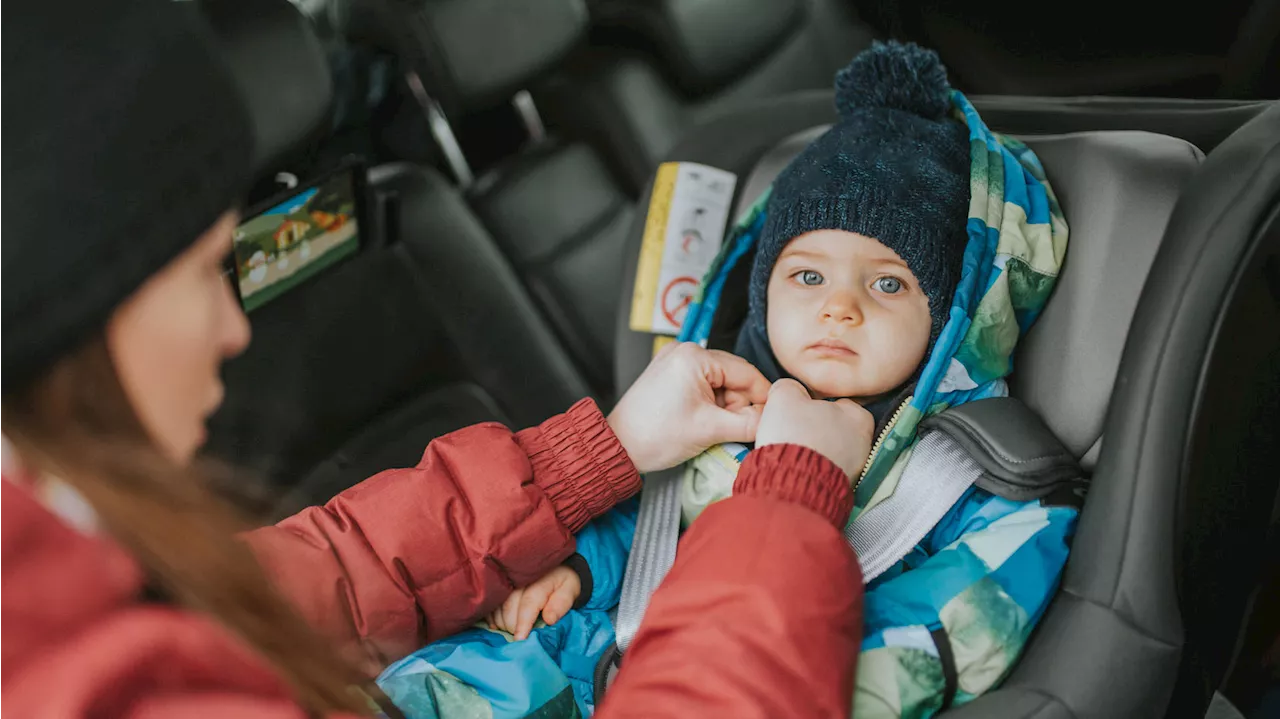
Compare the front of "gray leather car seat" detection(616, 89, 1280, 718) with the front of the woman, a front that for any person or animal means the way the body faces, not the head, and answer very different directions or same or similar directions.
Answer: very different directions

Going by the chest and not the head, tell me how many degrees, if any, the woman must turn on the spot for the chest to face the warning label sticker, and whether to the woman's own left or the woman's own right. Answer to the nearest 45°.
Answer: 0° — they already face it

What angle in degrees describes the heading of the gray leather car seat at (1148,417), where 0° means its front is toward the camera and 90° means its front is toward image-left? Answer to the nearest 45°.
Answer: approximately 45°

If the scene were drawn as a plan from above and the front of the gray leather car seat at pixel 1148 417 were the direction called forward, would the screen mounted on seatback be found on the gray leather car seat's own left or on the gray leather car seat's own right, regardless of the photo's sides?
on the gray leather car seat's own right

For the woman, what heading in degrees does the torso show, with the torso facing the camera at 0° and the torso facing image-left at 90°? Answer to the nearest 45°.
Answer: approximately 225°

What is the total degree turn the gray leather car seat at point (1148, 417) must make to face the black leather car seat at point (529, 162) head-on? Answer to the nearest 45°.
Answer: approximately 90° to its right
